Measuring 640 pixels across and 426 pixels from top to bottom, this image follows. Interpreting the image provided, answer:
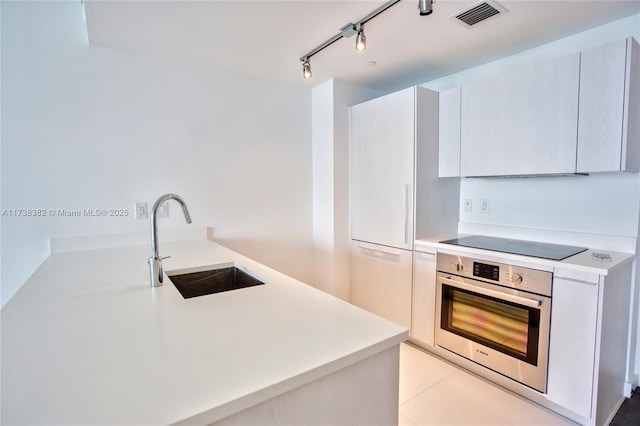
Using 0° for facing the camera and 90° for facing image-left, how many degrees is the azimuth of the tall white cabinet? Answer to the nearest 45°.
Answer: approximately 45°

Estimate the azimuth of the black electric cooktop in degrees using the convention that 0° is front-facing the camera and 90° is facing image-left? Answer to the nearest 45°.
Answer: approximately 45°

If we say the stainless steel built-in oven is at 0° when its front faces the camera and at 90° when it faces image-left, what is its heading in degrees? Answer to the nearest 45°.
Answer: approximately 45°

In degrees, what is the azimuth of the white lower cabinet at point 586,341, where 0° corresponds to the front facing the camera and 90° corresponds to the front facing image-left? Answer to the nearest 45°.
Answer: approximately 45°

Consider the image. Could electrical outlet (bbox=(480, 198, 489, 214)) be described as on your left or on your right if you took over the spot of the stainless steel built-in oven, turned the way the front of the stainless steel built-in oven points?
on your right

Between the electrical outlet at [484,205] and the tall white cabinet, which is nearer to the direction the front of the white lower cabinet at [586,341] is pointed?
the tall white cabinet
